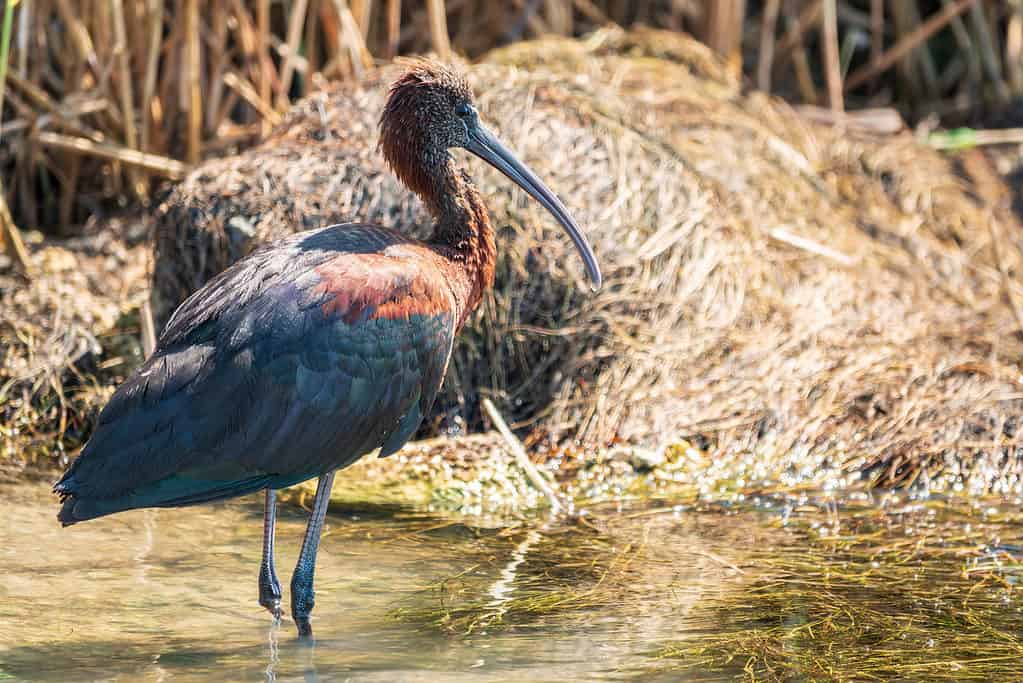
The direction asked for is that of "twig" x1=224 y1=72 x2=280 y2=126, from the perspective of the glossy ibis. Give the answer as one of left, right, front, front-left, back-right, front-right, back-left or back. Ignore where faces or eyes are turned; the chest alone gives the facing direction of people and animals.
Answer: left

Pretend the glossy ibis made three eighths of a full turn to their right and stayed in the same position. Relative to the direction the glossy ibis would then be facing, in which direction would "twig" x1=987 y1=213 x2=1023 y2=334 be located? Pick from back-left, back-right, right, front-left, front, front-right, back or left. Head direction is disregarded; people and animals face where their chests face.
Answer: back

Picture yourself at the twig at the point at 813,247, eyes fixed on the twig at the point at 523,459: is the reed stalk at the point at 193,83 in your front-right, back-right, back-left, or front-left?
front-right

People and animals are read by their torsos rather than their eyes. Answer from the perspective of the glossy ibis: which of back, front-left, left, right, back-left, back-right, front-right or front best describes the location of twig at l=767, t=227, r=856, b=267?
front-left

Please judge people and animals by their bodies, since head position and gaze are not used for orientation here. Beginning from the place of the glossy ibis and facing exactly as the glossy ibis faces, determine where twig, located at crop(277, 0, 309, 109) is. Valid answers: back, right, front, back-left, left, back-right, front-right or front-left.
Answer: left

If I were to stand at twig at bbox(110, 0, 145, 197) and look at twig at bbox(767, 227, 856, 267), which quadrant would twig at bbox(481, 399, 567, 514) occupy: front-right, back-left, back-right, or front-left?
front-right

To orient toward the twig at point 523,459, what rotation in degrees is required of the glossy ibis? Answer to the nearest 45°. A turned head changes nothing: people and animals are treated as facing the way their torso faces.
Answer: approximately 45° to its left

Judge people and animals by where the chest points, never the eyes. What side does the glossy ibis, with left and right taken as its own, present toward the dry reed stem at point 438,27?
left

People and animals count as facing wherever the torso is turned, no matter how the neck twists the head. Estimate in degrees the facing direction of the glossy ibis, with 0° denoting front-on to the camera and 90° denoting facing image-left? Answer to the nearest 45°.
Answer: approximately 270°

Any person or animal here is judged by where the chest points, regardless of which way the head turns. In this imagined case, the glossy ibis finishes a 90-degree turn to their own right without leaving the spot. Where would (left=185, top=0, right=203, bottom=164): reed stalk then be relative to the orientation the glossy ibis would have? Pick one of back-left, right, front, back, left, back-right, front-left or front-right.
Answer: back

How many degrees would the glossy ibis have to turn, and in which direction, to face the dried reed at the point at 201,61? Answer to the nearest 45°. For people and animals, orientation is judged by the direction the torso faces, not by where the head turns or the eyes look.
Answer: approximately 90° to its left

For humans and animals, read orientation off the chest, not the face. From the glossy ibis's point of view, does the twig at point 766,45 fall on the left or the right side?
on its left

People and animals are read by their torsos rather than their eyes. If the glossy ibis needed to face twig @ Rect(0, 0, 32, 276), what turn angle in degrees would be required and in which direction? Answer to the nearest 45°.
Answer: approximately 135° to its left
